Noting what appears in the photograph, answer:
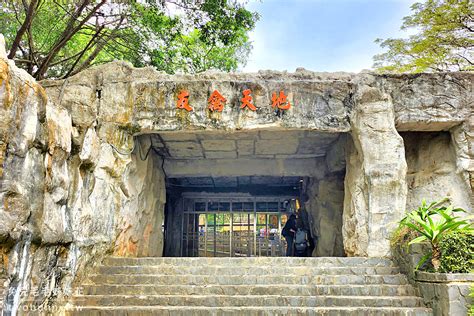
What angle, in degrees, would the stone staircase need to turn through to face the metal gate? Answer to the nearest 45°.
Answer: approximately 180°

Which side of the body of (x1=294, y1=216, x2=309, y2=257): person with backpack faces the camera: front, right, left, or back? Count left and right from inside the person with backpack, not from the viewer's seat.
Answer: back

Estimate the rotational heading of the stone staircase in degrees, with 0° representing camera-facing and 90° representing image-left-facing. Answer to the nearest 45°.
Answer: approximately 0°

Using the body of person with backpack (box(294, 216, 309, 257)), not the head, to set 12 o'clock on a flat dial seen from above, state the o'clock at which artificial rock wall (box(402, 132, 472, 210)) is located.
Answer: The artificial rock wall is roughly at 4 o'clock from the person with backpack.

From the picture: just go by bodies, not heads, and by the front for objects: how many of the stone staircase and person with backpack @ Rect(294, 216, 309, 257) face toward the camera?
1

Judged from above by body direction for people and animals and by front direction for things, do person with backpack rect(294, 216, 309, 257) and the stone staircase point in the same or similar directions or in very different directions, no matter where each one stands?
very different directions

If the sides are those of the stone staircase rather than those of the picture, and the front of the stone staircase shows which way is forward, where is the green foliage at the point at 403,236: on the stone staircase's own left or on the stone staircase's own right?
on the stone staircase's own left

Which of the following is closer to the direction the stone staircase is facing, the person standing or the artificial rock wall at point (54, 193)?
the artificial rock wall

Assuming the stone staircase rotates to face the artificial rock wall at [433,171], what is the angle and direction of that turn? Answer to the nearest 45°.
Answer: approximately 135° to its left

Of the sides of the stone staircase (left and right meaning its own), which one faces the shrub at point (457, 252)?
left

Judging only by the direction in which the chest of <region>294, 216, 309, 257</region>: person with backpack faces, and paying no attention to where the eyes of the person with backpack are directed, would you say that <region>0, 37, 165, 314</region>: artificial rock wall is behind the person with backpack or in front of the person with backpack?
behind

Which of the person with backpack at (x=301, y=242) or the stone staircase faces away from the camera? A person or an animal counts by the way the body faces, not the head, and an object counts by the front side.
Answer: the person with backpack
